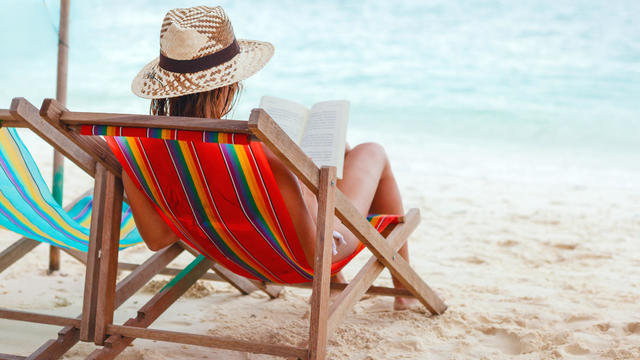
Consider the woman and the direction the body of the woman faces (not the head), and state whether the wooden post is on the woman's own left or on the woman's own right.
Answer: on the woman's own left

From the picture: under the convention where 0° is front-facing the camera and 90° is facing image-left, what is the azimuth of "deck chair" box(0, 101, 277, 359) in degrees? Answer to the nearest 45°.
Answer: approximately 225°

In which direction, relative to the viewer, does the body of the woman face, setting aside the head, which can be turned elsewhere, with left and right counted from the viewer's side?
facing away from the viewer and to the right of the viewer

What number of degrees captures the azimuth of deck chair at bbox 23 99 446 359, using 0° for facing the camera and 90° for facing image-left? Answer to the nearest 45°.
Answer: approximately 225°

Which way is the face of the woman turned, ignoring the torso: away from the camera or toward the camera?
away from the camera

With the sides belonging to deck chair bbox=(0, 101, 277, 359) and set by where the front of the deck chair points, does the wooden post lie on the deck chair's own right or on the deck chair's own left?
on the deck chair's own left

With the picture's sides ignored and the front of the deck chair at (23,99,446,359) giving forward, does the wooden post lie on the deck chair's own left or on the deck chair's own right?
on the deck chair's own left
